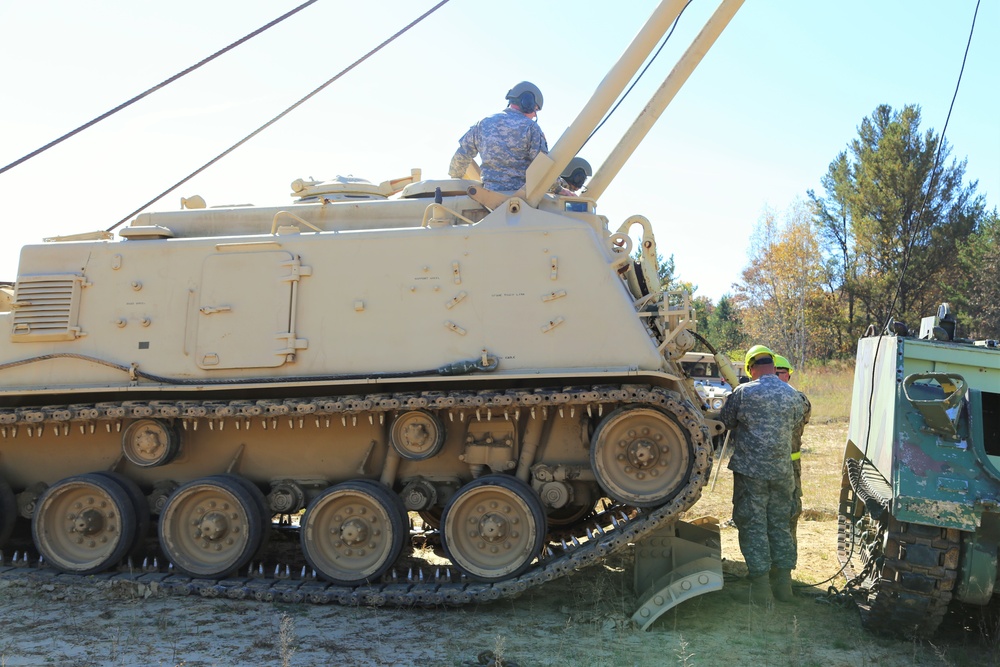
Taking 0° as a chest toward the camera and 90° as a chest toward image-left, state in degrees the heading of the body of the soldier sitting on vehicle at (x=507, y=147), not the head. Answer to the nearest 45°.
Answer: approximately 225°

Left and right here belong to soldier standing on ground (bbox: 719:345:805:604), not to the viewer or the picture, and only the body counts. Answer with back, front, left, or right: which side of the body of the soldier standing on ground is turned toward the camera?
back

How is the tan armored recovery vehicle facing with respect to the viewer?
to the viewer's right

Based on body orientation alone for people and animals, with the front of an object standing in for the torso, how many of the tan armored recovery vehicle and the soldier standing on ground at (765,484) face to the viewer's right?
1

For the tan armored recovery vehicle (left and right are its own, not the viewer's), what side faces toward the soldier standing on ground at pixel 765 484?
front

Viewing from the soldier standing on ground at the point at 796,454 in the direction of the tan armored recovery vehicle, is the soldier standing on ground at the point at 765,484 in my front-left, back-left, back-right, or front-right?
front-left

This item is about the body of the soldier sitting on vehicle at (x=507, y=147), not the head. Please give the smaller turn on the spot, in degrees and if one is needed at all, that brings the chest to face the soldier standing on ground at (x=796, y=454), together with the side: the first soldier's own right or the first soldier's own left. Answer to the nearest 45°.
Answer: approximately 45° to the first soldier's own right

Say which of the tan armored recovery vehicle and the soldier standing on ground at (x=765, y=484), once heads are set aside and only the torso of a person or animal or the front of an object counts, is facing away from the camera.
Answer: the soldier standing on ground

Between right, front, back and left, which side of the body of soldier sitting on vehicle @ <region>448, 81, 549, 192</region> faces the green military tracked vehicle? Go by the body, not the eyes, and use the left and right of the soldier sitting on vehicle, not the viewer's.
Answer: right

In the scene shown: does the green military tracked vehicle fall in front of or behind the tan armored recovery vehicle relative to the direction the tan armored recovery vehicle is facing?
in front

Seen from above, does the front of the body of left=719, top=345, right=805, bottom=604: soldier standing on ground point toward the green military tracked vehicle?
no

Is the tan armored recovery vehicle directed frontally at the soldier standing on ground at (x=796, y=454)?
yes

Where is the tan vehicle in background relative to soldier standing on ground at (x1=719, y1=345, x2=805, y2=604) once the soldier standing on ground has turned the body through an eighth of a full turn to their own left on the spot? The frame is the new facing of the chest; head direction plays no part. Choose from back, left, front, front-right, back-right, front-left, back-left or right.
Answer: front-right
